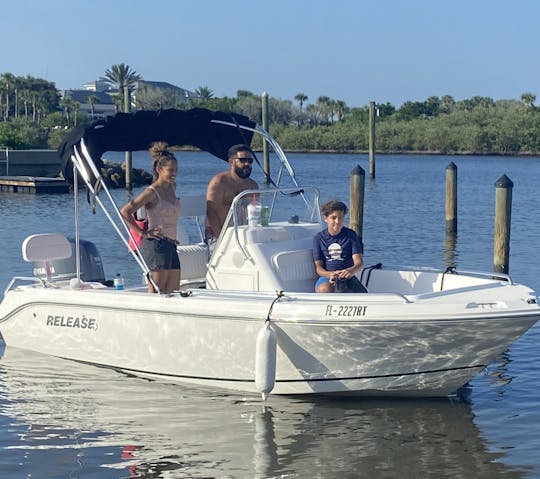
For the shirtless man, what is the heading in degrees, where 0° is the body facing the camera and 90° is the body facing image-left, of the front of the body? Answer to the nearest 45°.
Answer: approximately 315°

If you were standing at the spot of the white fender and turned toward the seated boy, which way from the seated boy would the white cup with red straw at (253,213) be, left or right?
left

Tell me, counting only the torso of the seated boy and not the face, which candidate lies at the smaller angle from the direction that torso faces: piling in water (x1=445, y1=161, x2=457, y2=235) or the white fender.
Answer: the white fender

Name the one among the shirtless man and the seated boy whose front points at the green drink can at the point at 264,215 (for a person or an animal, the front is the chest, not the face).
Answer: the shirtless man

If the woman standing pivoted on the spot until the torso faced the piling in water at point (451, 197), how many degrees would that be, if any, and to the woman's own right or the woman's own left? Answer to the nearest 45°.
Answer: approximately 90° to the woman's own left

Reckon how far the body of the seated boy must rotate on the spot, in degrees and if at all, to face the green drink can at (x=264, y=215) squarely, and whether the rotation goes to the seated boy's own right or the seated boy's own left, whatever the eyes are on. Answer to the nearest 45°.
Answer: approximately 135° to the seated boy's own right

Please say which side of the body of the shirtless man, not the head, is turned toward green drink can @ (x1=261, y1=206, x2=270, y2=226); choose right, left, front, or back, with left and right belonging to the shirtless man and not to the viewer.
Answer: front

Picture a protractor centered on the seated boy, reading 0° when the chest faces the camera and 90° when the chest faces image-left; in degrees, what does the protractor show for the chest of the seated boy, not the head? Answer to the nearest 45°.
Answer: approximately 0°

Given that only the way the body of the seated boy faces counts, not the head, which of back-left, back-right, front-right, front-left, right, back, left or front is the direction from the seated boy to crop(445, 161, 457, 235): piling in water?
back

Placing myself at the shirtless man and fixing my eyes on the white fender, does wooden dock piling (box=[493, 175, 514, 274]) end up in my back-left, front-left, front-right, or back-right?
back-left
